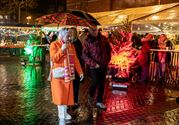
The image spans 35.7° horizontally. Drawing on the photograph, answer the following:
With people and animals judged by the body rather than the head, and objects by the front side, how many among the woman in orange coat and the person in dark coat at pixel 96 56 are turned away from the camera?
0

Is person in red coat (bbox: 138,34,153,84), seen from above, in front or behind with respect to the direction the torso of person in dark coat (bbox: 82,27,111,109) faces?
behind

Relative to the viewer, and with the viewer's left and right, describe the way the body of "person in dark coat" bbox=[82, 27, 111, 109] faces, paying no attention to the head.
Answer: facing the viewer

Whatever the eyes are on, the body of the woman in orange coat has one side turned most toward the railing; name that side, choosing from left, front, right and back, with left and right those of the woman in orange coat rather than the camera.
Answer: left

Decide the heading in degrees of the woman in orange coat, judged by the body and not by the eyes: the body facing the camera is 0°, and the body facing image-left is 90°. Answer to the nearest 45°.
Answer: approximately 315°

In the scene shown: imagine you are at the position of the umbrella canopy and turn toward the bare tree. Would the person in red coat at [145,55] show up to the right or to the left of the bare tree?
right
